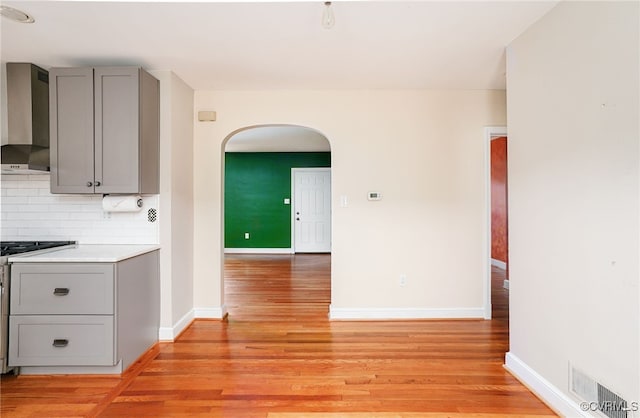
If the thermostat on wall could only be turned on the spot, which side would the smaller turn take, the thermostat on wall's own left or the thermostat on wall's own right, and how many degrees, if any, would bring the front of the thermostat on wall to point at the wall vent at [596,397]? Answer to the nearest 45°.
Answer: approximately 45° to the thermostat on wall's own left

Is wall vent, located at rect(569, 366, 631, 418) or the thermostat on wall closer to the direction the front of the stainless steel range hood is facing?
the wall vent

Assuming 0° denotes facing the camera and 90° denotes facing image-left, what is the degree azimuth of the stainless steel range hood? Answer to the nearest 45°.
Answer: approximately 45°

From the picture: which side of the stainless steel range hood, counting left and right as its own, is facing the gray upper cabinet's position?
left

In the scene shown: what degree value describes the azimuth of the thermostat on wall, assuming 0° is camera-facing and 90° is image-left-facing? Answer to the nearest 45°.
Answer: approximately 0°

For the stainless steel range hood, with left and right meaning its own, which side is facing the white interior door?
back

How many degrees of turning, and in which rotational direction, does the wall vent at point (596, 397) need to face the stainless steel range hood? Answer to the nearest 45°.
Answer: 0° — it already faces it

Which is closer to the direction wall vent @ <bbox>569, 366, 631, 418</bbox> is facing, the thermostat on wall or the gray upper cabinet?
the gray upper cabinet

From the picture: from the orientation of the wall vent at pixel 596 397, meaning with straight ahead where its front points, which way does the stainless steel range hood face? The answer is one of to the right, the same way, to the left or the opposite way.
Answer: to the left

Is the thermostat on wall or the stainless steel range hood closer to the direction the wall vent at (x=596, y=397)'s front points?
the stainless steel range hood

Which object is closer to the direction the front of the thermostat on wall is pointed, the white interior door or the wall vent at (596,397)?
the wall vent

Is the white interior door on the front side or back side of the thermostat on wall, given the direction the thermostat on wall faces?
on the back side

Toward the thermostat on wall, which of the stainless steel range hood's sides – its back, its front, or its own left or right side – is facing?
left

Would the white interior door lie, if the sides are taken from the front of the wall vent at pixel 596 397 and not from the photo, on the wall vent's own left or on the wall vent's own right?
on the wall vent's own right

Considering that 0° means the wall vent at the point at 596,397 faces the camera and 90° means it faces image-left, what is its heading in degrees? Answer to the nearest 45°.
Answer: approximately 45°
